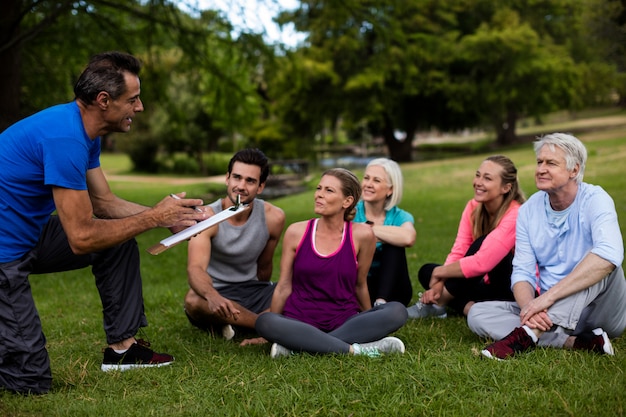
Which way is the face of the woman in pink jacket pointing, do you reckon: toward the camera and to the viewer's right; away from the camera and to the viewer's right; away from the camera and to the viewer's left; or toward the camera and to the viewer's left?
toward the camera and to the viewer's left

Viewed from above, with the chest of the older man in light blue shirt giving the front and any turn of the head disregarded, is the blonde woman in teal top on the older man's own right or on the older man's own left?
on the older man's own right

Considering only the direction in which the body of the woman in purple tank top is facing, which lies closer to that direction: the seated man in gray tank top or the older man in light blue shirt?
the older man in light blue shirt

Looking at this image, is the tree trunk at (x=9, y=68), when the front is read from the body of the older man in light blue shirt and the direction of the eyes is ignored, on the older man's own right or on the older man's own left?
on the older man's own right

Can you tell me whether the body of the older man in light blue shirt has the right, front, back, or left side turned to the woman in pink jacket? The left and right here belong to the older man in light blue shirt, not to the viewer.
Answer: right

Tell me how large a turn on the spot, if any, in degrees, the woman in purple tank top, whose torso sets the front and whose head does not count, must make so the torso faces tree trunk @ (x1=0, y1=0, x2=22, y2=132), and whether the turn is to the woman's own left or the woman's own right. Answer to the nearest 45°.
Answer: approximately 135° to the woman's own right

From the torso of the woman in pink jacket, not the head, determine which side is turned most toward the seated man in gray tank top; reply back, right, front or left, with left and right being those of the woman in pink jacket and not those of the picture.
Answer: front

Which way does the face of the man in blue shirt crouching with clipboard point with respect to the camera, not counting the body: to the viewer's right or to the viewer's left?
to the viewer's right

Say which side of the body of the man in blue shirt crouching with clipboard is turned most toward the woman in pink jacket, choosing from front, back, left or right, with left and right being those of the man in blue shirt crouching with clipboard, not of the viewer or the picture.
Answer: front

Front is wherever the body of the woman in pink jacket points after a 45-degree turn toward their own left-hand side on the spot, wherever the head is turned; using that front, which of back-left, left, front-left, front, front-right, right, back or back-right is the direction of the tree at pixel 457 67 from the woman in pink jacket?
back

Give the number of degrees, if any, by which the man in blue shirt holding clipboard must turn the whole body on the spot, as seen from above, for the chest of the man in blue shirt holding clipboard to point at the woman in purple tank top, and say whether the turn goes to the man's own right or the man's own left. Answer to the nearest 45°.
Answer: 0° — they already face them

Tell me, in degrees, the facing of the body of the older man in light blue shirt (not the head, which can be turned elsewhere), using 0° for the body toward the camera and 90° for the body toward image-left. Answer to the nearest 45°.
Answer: approximately 45°

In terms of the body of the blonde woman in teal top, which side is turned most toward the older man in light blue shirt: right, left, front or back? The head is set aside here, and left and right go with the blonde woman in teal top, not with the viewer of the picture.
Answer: left

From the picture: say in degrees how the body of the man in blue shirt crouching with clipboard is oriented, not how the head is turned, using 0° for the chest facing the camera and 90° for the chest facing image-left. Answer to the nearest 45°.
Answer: approximately 270°
